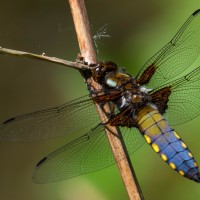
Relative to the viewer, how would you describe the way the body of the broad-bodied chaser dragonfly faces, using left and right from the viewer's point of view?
facing away from the viewer and to the left of the viewer
